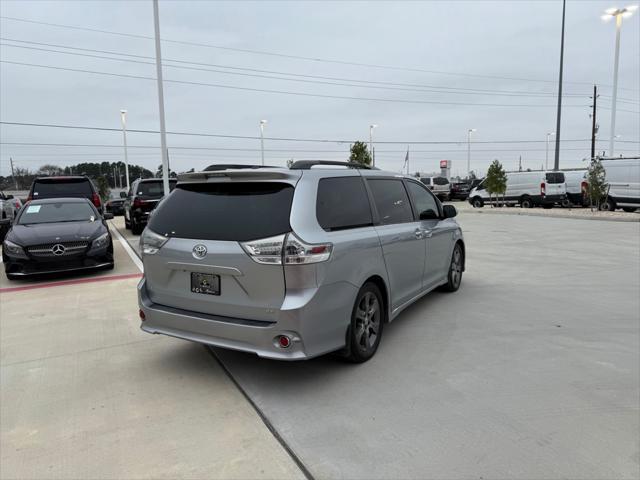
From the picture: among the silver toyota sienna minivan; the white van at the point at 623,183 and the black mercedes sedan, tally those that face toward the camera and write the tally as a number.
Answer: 1

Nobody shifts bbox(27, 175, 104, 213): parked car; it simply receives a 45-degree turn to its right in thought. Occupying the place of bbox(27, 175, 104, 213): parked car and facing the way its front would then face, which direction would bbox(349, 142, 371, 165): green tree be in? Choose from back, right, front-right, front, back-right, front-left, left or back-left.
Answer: front

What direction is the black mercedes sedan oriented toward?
toward the camera

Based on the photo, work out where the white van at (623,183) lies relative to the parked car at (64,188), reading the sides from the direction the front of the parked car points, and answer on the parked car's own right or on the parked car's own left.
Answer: on the parked car's own right

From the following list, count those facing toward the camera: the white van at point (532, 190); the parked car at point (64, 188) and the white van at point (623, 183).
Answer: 0

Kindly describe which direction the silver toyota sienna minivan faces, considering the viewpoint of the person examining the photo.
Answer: facing away from the viewer and to the right of the viewer

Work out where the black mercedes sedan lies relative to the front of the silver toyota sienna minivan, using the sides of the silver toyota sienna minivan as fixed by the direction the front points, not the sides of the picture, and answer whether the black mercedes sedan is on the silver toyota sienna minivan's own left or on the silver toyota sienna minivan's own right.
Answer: on the silver toyota sienna minivan's own left

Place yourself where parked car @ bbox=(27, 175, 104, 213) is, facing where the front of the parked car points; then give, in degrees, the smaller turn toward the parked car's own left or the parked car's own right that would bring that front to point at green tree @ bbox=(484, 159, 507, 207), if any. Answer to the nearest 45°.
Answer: approximately 90° to the parked car's own right

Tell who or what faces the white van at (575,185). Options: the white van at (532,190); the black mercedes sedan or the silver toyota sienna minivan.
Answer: the silver toyota sienna minivan

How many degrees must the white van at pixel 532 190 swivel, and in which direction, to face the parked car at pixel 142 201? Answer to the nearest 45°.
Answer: approximately 90° to its left

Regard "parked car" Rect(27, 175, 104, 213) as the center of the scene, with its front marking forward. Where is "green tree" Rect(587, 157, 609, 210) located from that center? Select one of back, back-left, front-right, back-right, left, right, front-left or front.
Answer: right

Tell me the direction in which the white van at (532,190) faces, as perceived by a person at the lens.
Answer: facing away from the viewer and to the left of the viewer

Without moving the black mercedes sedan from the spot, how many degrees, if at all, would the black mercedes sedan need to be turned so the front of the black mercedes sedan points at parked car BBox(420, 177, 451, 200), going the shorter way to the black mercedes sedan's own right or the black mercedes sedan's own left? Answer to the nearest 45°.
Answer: approximately 135° to the black mercedes sedan's own left

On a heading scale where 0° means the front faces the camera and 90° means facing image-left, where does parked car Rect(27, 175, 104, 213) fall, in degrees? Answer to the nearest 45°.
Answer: approximately 180°

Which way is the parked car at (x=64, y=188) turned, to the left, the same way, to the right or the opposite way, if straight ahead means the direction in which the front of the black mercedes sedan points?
the opposite way

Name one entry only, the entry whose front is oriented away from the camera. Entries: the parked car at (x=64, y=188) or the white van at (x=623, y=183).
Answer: the parked car
